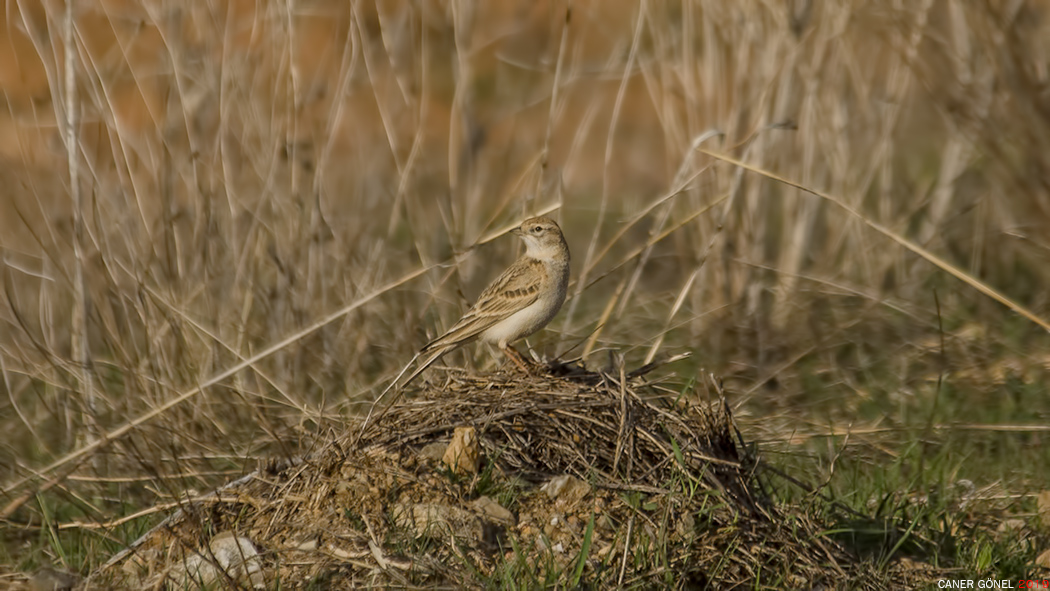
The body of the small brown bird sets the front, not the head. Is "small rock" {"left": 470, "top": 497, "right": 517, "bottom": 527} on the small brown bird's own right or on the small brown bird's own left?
on the small brown bird's own right

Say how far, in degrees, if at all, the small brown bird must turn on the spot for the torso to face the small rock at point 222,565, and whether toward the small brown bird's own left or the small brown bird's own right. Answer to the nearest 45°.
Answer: approximately 135° to the small brown bird's own right

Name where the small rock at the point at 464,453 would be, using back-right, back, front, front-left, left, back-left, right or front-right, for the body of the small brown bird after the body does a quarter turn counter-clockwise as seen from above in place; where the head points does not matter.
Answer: back

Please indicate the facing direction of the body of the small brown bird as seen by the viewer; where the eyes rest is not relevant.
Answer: to the viewer's right

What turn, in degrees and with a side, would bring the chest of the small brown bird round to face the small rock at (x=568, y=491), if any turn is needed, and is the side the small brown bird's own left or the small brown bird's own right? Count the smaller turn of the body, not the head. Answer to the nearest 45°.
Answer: approximately 90° to the small brown bird's own right

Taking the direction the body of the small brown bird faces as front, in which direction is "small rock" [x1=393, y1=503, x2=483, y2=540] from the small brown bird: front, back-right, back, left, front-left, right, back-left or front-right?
right

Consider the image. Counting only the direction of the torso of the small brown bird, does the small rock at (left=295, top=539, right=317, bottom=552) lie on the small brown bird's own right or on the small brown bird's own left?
on the small brown bird's own right

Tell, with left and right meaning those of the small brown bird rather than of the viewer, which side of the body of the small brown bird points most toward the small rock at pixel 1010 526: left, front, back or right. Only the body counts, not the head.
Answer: front
